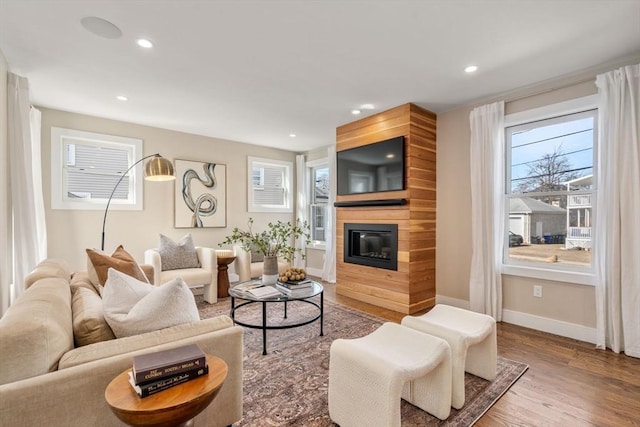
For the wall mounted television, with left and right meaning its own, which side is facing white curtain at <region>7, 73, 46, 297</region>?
front

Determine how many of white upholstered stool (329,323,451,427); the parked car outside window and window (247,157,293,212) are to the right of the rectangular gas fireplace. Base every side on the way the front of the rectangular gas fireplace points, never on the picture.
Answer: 1

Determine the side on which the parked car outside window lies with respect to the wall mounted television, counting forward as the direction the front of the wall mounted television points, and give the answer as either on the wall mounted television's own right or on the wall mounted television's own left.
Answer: on the wall mounted television's own left

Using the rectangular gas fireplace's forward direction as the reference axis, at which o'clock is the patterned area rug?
The patterned area rug is roughly at 11 o'clock from the rectangular gas fireplace.

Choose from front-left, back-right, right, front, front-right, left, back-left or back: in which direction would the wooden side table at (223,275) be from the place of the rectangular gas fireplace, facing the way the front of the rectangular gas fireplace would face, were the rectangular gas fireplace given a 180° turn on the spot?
back-left

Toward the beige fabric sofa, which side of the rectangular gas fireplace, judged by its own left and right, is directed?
front

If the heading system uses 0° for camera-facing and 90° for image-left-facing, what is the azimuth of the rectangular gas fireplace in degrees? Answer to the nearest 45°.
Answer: approximately 45°

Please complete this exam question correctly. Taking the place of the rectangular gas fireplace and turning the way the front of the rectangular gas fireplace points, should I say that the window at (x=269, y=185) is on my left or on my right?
on my right

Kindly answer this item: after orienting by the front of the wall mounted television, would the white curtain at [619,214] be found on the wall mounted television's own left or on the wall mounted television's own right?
on the wall mounted television's own left

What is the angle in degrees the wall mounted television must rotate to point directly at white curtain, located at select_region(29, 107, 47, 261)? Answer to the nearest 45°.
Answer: approximately 45° to its right

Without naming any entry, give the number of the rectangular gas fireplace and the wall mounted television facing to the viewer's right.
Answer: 0

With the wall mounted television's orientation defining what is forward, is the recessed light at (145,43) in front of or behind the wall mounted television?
in front

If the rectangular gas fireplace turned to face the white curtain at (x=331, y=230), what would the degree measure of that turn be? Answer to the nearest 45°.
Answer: approximately 90° to its right
